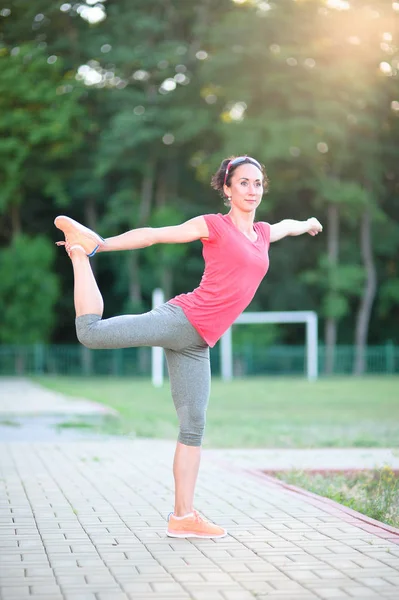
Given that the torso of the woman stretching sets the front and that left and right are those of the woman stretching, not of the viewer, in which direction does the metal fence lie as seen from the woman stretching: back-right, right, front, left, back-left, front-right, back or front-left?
back-left

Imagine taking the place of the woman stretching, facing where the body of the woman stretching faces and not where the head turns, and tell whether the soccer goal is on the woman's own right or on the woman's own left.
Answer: on the woman's own left
